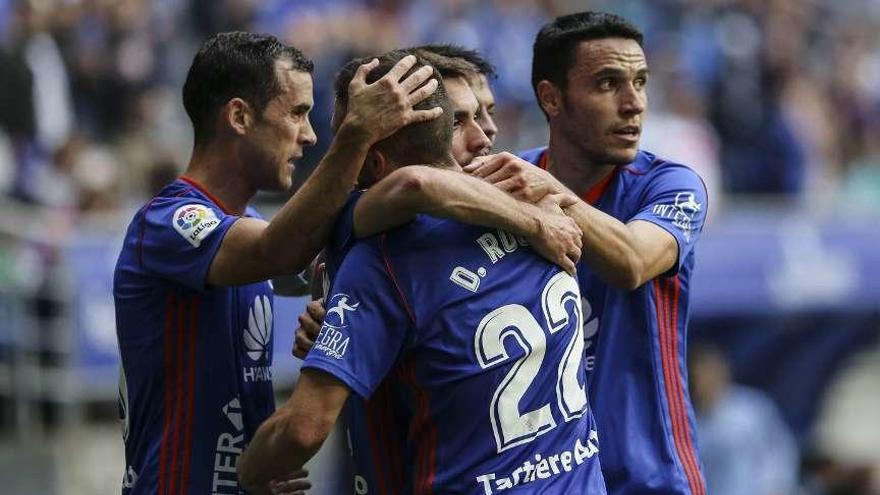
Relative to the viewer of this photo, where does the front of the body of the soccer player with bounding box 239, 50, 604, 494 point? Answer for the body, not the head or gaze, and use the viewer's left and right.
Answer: facing away from the viewer and to the left of the viewer

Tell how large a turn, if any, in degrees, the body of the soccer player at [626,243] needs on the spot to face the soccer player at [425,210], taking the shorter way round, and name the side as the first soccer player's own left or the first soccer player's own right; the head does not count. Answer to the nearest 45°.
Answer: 0° — they already face them

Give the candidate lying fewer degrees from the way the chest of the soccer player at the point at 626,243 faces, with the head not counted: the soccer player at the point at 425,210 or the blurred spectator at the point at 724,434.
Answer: the soccer player

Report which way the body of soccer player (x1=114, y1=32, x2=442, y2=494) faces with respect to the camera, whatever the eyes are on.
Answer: to the viewer's right

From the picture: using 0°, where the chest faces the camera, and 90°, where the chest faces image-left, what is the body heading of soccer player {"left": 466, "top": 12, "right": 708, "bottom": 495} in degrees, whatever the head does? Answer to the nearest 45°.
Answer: approximately 45°

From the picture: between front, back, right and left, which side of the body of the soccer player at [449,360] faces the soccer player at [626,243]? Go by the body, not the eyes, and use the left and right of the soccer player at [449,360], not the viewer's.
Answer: right
